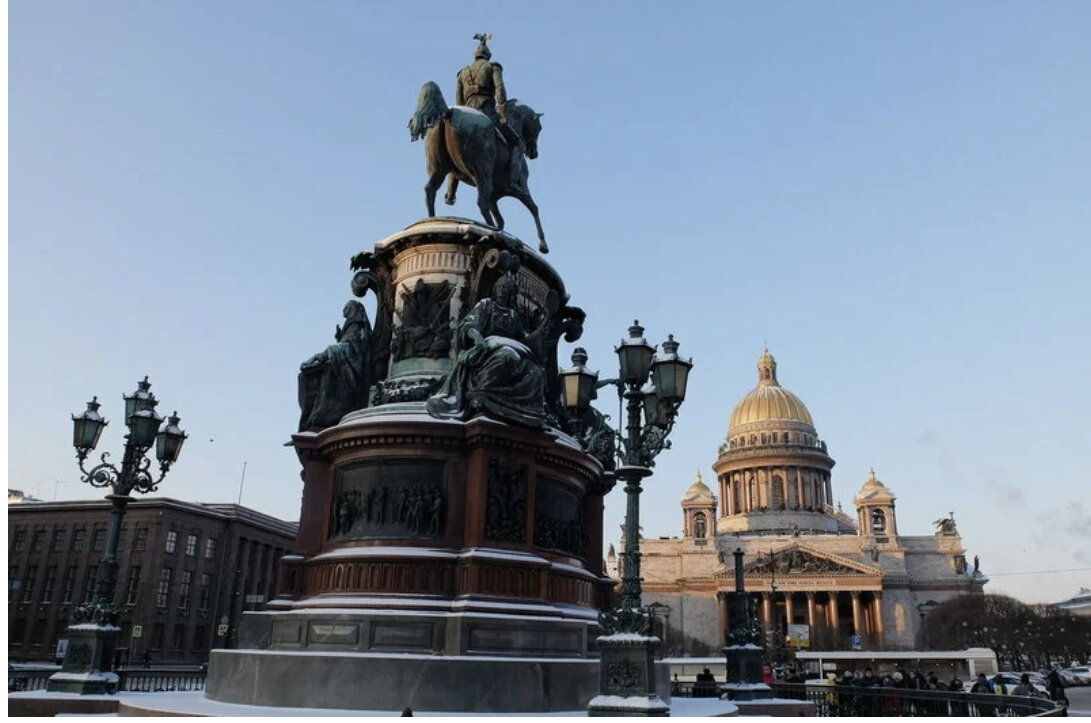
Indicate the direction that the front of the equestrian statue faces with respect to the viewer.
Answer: facing away from the viewer and to the right of the viewer

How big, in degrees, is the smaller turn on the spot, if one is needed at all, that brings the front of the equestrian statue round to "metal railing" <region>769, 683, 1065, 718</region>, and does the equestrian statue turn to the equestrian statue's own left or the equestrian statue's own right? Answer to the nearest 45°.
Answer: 0° — it already faces it
